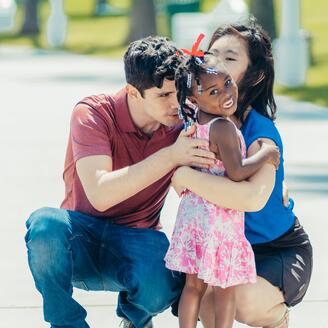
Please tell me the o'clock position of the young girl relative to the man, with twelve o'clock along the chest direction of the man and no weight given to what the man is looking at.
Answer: The young girl is roughly at 12 o'clock from the man.

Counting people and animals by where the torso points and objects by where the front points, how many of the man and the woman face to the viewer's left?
1

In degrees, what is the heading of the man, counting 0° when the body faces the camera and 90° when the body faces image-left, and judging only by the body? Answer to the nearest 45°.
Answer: approximately 315°

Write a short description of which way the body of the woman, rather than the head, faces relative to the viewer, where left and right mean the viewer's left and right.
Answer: facing to the left of the viewer

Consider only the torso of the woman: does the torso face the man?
yes
